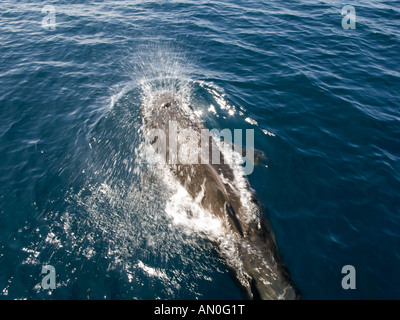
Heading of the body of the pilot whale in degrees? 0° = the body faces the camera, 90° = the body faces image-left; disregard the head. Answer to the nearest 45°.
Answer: approximately 135°
